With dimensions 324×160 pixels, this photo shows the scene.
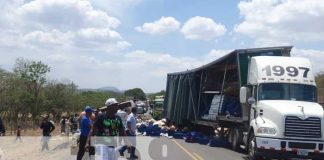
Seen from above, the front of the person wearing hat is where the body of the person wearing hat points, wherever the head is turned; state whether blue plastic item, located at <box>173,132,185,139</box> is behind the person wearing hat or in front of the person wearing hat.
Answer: behind

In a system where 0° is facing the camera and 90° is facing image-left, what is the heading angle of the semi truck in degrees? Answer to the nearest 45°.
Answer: approximately 315°

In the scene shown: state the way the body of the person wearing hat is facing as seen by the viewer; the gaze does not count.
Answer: toward the camera

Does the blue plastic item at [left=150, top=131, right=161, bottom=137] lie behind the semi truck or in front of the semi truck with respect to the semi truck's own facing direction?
behind

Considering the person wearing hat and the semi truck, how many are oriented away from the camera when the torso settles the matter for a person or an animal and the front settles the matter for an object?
0
